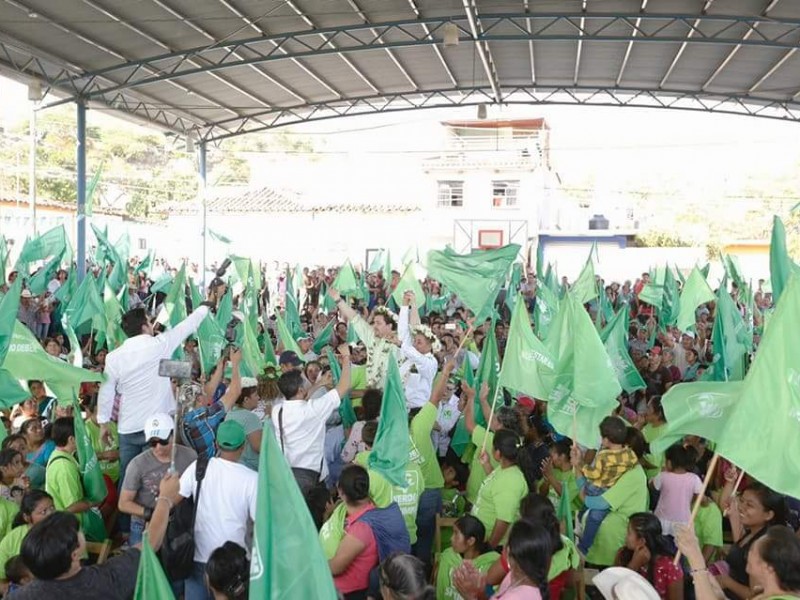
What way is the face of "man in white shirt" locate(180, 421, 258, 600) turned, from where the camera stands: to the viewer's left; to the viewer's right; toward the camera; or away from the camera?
away from the camera

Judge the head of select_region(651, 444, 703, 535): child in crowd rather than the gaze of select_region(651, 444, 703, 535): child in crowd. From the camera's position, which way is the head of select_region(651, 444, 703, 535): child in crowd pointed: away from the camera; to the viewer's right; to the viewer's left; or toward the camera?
away from the camera

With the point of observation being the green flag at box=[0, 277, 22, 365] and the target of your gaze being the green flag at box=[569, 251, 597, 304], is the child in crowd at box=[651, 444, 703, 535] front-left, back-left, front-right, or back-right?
front-right

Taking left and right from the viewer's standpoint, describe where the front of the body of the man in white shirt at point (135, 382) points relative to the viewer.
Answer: facing away from the viewer and to the right of the viewer

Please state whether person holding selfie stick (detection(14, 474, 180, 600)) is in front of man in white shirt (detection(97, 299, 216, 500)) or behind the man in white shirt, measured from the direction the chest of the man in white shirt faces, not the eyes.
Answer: behind

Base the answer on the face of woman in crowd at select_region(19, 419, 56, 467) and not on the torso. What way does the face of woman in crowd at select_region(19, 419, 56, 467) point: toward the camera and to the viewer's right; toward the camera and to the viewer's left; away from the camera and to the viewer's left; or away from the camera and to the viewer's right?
toward the camera and to the viewer's right

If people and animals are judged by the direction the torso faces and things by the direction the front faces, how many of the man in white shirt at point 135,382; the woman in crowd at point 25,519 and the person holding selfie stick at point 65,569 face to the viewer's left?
0

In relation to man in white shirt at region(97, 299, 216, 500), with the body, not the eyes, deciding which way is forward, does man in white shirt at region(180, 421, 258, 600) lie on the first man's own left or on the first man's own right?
on the first man's own right
